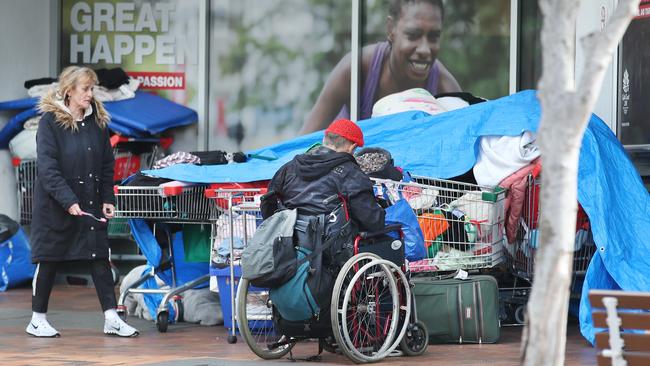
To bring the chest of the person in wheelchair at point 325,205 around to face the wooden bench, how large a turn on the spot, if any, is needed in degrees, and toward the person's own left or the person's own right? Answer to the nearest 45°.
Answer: approximately 90° to the person's own right

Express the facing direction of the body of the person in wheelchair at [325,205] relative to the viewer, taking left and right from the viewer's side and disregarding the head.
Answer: facing away from the viewer and to the right of the viewer

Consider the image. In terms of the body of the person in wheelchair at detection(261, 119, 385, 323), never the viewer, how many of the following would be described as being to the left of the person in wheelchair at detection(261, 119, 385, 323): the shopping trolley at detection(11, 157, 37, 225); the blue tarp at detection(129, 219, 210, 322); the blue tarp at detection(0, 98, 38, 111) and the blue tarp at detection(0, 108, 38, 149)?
4

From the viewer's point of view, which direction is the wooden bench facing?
away from the camera
